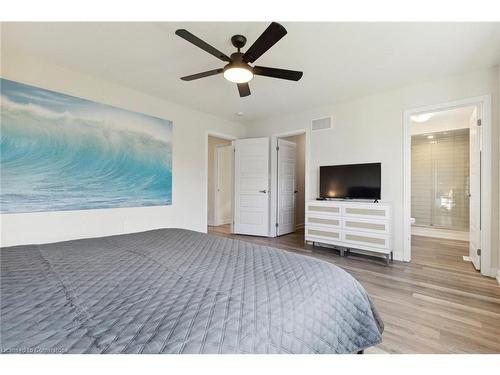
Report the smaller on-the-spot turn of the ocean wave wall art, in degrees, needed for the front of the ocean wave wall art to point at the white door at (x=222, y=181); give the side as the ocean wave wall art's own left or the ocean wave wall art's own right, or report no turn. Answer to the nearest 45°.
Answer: approximately 90° to the ocean wave wall art's own left

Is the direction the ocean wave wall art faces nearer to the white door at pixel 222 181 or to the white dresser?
the white dresser

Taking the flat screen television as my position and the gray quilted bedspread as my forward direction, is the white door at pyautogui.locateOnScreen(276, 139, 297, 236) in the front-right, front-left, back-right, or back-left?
back-right

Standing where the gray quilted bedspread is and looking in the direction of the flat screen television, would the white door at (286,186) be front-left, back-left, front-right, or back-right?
front-left

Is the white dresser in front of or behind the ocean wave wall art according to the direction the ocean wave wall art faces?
in front

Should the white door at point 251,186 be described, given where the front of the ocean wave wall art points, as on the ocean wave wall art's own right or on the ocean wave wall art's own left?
on the ocean wave wall art's own left

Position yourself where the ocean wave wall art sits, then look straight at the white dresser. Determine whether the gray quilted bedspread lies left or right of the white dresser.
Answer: right

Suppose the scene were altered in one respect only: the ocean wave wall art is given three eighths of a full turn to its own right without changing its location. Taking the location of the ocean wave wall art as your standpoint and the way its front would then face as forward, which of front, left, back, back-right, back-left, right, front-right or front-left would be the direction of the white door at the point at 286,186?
back

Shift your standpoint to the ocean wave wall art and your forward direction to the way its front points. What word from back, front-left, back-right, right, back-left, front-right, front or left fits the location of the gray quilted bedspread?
front-right

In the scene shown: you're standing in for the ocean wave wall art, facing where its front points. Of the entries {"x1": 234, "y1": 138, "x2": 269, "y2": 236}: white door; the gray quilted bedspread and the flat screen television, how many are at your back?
0

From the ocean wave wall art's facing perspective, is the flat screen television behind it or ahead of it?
ahead

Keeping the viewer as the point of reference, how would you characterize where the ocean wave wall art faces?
facing the viewer and to the right of the viewer

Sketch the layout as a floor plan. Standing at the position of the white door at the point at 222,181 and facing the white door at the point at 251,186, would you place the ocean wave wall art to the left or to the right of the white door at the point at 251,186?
right

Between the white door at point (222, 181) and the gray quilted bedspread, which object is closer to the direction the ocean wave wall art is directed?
the gray quilted bedspread

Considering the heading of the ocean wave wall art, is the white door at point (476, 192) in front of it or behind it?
in front
